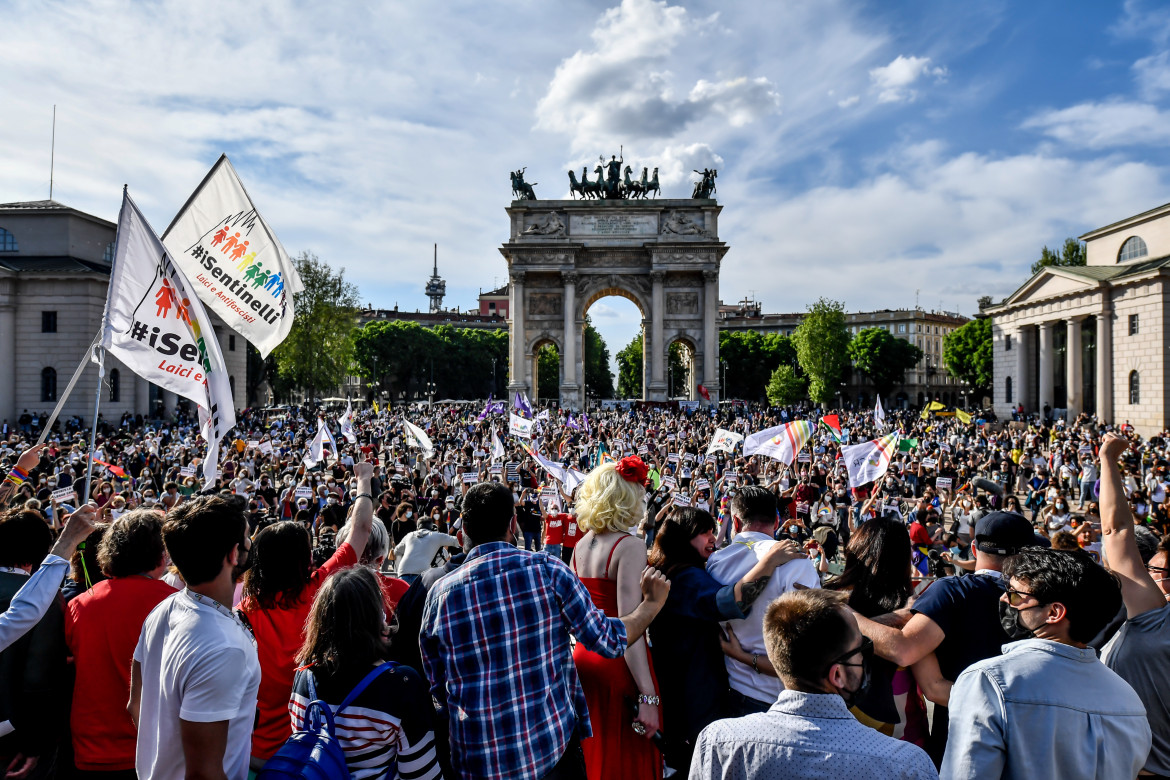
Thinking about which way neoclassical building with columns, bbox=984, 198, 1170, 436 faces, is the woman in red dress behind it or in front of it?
in front

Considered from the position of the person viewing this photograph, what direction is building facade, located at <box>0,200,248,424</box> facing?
facing the viewer and to the right of the viewer

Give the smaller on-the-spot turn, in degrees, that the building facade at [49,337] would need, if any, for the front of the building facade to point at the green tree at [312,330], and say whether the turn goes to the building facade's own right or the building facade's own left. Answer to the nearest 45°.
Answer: approximately 45° to the building facade's own left

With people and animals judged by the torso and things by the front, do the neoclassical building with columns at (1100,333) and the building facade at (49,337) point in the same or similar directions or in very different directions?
very different directions

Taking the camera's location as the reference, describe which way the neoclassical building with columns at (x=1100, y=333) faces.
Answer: facing the viewer and to the left of the viewer

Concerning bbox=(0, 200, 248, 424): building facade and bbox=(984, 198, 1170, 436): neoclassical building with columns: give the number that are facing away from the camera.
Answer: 0

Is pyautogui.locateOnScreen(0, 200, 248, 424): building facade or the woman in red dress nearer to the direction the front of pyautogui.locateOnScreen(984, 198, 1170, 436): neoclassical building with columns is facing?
the building facade

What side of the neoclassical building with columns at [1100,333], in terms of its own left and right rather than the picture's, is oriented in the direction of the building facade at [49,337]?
front

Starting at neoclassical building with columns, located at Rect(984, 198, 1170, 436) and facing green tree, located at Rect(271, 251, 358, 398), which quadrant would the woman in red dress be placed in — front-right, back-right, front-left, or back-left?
front-left

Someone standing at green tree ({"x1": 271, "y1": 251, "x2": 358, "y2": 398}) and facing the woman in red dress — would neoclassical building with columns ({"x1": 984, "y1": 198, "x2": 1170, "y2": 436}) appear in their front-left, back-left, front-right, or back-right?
front-left

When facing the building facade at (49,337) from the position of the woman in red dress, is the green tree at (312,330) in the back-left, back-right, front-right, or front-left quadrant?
front-right
